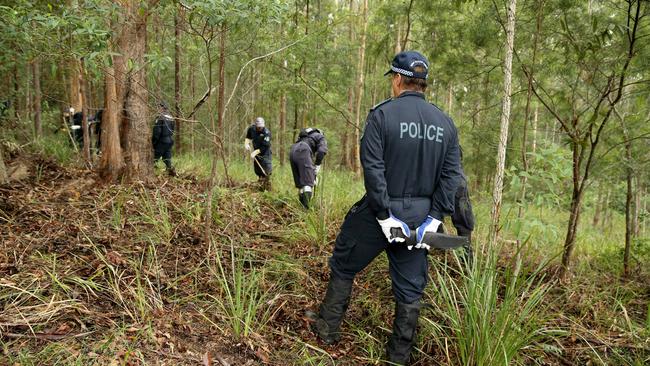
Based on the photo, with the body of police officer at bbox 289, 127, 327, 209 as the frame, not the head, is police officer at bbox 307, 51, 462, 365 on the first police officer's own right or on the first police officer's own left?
on the first police officer's own right

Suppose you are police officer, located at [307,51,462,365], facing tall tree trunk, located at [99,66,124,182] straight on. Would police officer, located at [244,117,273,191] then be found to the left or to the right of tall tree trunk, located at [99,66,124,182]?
right

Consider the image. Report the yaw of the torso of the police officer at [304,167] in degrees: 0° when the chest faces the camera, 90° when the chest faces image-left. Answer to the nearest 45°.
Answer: approximately 225°

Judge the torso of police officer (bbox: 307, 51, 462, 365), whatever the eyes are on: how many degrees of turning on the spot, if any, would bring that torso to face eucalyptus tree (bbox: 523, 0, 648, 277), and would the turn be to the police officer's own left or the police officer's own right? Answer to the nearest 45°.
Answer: approximately 90° to the police officer's own right

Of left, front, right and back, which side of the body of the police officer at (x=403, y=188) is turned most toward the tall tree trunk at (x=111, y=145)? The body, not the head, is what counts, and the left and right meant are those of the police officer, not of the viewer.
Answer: front

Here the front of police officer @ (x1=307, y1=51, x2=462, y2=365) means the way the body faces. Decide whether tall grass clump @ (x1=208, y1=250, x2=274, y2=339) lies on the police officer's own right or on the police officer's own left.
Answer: on the police officer's own left

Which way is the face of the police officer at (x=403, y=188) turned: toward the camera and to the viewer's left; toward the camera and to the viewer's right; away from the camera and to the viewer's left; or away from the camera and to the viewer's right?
away from the camera and to the viewer's left

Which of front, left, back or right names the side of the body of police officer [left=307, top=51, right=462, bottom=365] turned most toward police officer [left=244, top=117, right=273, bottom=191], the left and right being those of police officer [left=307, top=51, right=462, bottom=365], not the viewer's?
front

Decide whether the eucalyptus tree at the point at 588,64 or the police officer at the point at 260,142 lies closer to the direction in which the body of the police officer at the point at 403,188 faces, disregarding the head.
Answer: the police officer

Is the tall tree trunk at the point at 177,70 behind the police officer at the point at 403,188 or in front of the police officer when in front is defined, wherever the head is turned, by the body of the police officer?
in front

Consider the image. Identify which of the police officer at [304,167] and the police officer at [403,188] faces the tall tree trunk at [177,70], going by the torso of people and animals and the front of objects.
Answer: the police officer at [403,188]

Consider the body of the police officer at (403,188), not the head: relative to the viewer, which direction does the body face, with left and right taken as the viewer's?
facing away from the viewer and to the left of the viewer

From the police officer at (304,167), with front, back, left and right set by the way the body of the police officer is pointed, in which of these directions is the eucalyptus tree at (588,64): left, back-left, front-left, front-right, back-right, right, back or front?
right

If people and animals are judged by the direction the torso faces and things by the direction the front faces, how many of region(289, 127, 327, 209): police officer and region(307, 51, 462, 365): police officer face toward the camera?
0
